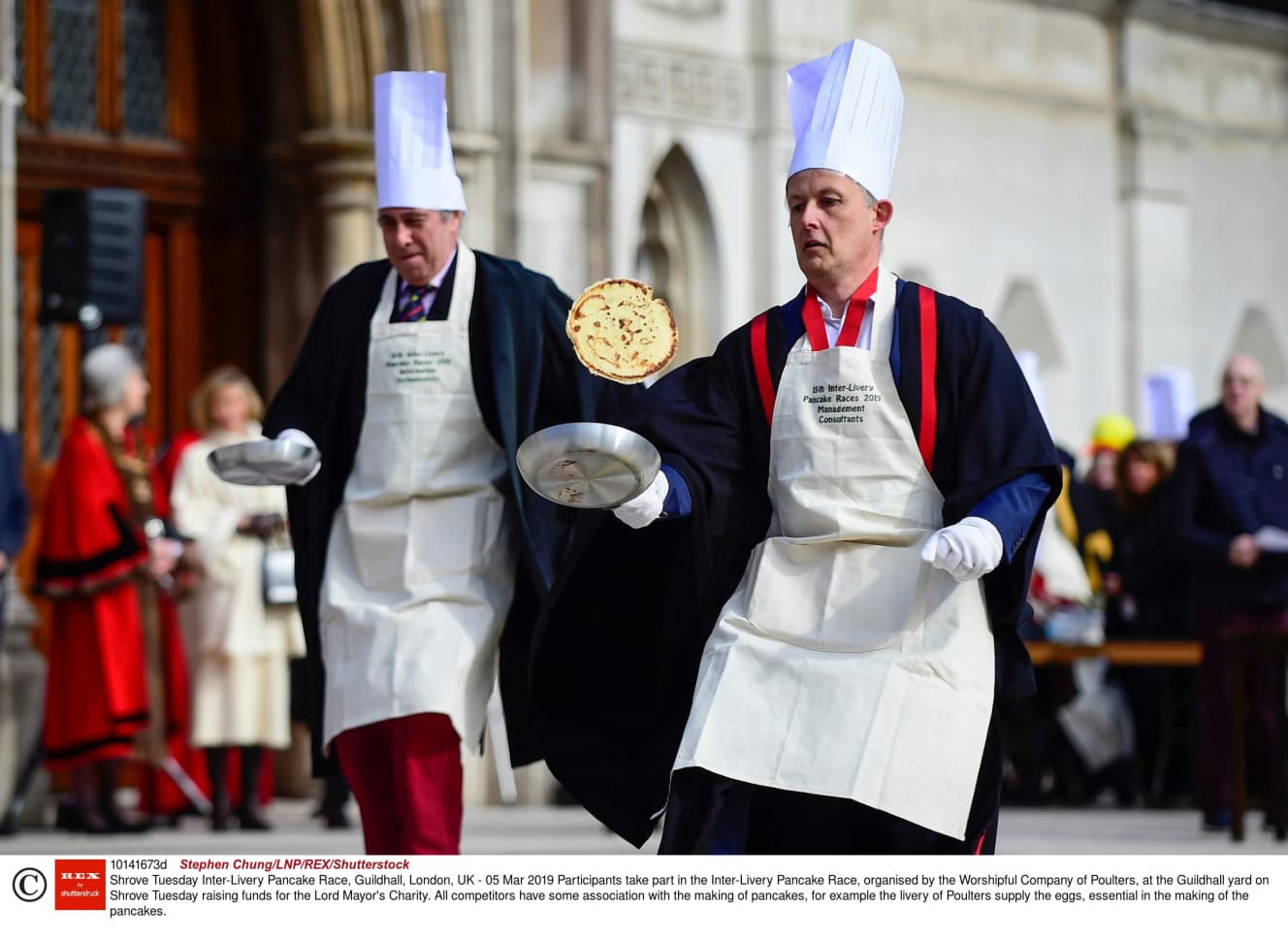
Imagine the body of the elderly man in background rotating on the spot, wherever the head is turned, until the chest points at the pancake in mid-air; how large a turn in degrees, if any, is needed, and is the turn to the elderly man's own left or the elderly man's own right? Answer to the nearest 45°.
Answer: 0° — they already face it

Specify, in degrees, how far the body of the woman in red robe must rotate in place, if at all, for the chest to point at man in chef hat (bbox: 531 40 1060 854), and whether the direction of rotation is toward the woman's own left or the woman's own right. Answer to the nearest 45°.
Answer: approximately 90° to the woman's own right

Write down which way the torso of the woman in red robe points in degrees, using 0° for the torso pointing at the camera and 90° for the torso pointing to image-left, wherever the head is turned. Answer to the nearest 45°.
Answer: approximately 270°

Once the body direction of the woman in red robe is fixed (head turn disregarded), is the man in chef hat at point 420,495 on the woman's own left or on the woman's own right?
on the woman's own right

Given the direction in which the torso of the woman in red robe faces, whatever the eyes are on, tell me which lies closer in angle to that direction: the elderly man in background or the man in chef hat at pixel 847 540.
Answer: the elderly man in background

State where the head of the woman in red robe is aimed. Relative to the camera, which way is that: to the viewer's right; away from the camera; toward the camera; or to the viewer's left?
to the viewer's right

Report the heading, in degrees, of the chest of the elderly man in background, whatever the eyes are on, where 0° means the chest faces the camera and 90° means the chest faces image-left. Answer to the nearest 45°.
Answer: approximately 0°

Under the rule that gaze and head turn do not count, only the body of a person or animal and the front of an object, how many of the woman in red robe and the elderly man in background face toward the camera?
1
